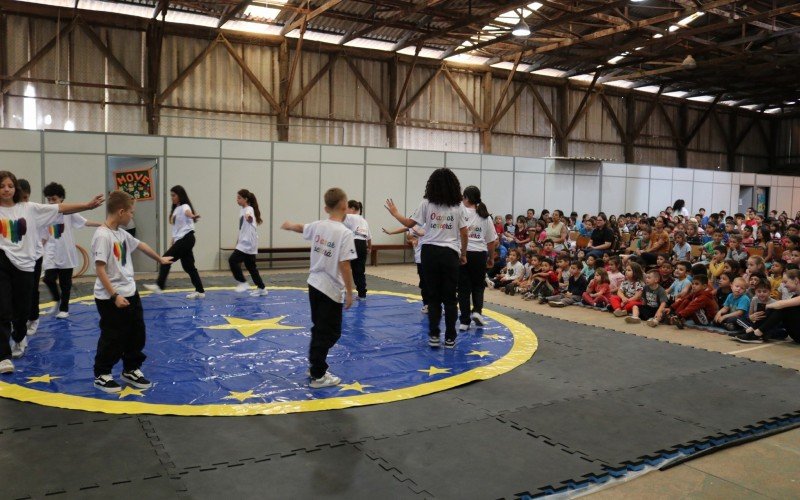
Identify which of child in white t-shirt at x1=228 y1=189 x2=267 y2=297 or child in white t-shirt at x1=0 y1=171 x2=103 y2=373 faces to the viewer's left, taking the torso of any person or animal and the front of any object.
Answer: child in white t-shirt at x1=228 y1=189 x2=267 y2=297

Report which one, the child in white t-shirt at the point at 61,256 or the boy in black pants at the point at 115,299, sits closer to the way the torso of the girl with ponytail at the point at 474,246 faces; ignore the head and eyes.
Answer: the child in white t-shirt

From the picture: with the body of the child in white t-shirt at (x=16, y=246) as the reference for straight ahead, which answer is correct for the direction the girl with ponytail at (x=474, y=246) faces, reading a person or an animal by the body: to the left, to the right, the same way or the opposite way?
the opposite way

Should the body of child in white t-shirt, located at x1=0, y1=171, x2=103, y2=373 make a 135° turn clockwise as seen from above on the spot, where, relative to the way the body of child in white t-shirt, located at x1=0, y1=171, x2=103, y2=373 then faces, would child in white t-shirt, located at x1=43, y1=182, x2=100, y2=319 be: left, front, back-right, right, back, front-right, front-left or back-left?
front-right

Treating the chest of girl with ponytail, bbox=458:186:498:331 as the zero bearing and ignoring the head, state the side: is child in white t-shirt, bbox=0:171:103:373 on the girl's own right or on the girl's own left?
on the girl's own left

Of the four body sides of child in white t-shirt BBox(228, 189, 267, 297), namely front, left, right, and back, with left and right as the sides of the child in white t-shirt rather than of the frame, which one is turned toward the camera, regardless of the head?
left

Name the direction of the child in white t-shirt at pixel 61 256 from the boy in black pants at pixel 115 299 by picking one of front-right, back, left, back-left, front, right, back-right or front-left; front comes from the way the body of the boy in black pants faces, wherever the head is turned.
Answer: back-left

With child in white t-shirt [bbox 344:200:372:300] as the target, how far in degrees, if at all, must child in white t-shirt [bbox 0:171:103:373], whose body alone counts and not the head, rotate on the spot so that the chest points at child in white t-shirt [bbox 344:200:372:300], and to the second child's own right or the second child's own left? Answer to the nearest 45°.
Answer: approximately 135° to the second child's own left

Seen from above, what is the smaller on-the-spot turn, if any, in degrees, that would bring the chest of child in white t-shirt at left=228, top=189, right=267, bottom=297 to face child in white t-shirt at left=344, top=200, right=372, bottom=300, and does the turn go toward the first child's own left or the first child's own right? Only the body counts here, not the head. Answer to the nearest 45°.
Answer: approximately 180°
